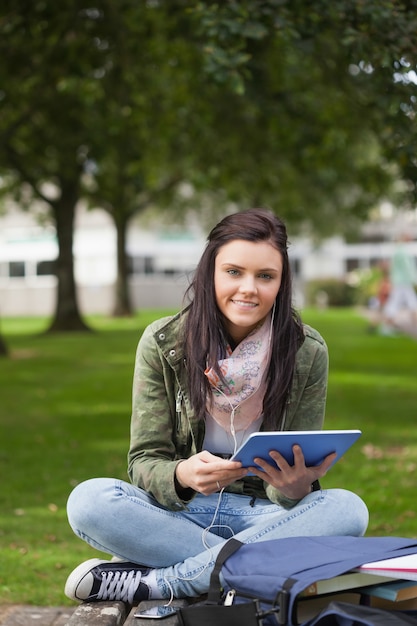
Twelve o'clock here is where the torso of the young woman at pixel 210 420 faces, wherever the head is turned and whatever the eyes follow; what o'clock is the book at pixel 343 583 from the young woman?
The book is roughly at 11 o'clock from the young woman.

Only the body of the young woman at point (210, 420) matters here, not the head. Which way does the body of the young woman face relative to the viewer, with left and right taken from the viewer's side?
facing the viewer

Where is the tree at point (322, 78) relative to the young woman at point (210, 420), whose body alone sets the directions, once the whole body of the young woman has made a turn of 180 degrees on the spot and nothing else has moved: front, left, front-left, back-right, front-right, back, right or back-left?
front

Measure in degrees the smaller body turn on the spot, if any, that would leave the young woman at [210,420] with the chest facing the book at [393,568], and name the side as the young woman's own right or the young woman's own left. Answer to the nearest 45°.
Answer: approximately 45° to the young woman's own left

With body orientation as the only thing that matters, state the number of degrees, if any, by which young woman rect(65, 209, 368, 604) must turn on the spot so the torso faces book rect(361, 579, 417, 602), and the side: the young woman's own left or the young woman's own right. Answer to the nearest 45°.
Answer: approximately 45° to the young woman's own left

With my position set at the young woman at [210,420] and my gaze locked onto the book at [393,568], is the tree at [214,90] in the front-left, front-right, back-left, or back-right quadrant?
back-left

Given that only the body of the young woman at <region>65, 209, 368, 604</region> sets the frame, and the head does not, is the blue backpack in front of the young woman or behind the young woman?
in front
